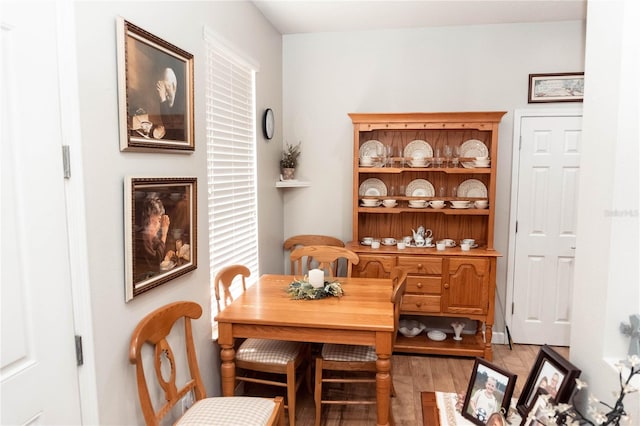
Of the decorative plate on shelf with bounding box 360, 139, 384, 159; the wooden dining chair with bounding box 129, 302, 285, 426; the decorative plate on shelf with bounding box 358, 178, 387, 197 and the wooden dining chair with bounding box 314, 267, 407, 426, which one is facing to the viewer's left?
the wooden dining chair with bounding box 314, 267, 407, 426

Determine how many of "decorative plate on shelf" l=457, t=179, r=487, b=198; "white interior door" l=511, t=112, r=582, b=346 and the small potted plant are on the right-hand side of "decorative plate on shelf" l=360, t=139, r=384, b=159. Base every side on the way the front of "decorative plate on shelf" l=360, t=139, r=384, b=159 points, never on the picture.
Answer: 1

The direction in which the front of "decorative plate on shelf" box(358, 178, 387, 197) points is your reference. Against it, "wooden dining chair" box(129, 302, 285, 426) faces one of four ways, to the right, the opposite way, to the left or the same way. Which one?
to the left

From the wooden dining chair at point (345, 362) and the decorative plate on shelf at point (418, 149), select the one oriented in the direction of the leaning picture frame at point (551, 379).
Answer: the decorative plate on shelf

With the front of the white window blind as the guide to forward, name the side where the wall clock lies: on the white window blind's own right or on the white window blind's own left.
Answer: on the white window blind's own left

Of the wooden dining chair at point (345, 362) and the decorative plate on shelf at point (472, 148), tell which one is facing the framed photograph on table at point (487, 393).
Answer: the decorative plate on shelf

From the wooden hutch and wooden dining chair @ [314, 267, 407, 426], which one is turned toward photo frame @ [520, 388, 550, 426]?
the wooden hutch

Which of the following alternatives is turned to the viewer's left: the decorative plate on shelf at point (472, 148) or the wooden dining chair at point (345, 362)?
the wooden dining chair

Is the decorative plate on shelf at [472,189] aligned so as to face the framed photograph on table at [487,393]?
yes

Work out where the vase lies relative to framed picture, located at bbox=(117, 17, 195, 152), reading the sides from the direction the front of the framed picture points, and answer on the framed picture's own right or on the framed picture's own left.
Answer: on the framed picture's own left

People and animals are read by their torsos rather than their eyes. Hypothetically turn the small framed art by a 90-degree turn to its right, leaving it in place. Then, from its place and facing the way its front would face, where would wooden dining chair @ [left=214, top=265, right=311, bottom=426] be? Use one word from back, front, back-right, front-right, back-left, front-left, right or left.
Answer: front-left
